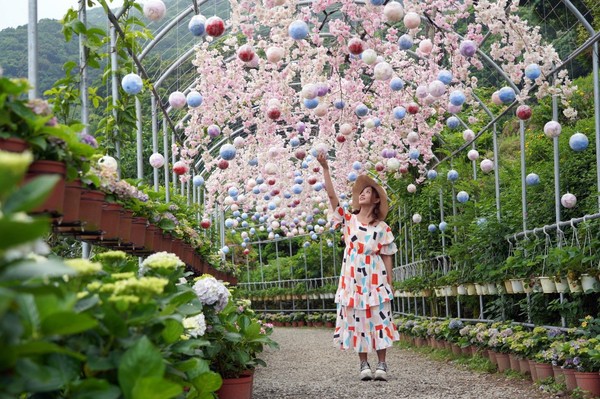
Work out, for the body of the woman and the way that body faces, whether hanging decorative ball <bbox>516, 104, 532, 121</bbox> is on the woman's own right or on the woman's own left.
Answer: on the woman's own left

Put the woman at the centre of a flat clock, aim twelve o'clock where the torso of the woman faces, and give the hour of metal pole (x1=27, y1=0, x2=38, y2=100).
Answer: The metal pole is roughly at 1 o'clock from the woman.

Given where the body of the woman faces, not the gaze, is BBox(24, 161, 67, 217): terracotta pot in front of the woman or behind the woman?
in front

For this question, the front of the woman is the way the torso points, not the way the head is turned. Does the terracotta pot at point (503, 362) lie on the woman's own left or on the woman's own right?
on the woman's own left

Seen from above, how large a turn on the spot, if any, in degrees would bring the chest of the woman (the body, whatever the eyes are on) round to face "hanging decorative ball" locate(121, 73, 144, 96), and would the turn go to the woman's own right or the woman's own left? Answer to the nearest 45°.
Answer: approximately 45° to the woman's own right

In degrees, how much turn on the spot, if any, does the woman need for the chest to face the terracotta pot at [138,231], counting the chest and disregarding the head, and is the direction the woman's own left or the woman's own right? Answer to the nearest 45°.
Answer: approximately 45° to the woman's own right

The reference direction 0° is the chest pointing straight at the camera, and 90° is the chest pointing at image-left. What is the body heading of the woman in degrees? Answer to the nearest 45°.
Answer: approximately 0°

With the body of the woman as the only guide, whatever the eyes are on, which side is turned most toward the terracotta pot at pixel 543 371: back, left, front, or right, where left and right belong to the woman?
left
